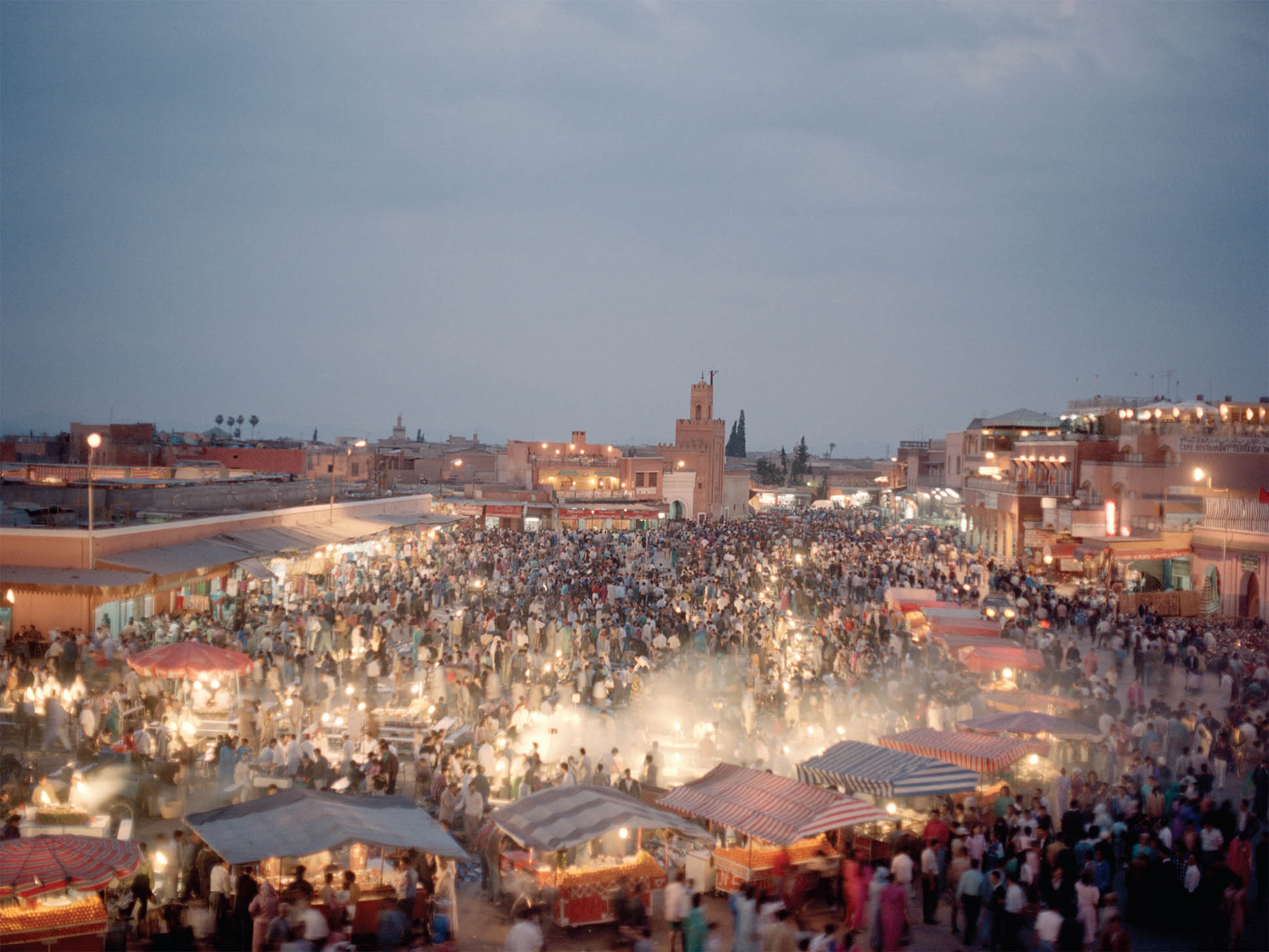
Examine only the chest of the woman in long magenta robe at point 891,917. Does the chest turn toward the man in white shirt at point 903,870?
yes

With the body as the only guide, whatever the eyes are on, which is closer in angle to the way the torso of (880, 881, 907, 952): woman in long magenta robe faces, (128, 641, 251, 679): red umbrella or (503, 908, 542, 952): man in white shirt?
the red umbrella

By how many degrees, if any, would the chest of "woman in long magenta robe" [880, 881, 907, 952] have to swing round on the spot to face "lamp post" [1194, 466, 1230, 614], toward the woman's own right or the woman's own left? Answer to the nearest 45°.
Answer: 0° — they already face it

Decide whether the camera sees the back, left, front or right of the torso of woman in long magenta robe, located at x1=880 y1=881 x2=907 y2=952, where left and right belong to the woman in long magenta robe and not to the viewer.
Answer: back

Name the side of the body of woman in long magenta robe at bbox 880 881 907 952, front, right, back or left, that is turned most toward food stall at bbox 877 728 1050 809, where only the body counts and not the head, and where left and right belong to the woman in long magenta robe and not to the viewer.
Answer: front

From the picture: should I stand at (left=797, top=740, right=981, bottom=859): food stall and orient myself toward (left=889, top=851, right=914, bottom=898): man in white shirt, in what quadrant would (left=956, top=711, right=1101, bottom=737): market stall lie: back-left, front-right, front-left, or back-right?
back-left

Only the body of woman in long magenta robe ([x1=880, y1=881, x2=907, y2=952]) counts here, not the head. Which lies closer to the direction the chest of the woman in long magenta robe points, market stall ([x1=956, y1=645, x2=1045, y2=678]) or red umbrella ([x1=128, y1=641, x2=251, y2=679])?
the market stall

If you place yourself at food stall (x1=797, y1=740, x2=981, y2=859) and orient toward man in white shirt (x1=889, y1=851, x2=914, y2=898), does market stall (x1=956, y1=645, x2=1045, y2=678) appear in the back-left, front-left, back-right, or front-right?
back-left

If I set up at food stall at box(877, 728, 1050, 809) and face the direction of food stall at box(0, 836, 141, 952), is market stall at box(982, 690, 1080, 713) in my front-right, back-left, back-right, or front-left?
back-right
